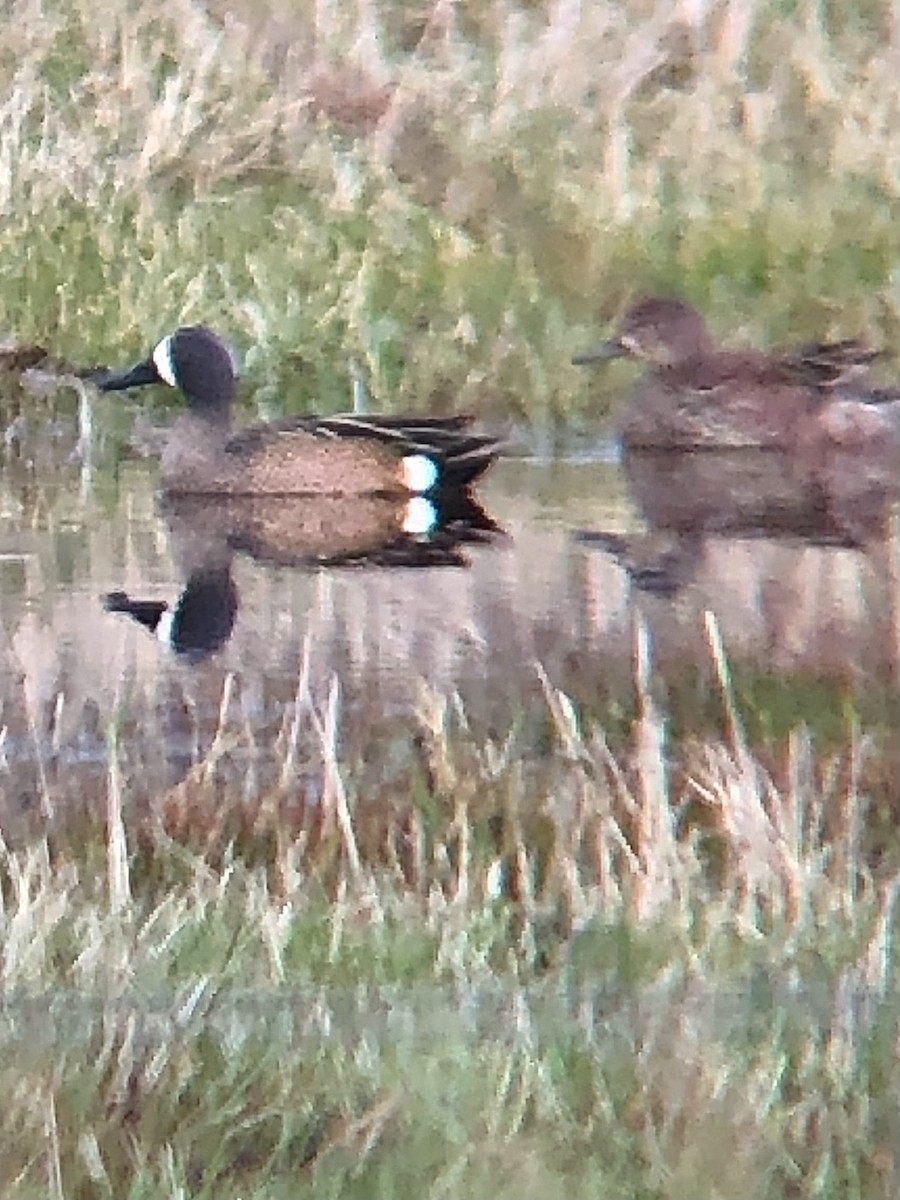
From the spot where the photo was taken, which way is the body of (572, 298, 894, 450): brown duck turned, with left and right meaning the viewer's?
facing to the left of the viewer

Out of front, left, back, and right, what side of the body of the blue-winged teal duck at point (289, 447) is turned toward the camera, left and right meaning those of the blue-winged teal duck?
left

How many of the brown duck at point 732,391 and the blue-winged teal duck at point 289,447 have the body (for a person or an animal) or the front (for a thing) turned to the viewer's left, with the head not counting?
2
